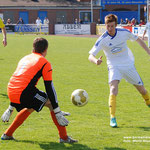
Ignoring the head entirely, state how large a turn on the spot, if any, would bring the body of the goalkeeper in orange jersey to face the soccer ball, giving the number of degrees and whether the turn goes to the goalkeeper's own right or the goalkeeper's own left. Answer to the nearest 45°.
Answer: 0° — they already face it

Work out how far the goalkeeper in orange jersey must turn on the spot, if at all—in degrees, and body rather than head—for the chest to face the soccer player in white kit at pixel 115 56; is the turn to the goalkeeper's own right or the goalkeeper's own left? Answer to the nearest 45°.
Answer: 0° — they already face them

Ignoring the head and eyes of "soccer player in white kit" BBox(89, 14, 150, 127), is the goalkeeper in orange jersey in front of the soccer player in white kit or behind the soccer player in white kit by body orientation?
in front

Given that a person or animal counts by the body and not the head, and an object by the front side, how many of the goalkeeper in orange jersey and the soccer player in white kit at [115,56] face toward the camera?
1

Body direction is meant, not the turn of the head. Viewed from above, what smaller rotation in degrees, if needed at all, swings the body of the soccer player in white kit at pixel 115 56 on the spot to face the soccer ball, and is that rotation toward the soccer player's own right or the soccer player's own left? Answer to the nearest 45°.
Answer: approximately 45° to the soccer player's own right

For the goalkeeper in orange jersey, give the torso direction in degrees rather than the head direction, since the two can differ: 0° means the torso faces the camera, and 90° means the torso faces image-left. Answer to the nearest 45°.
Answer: approximately 225°
